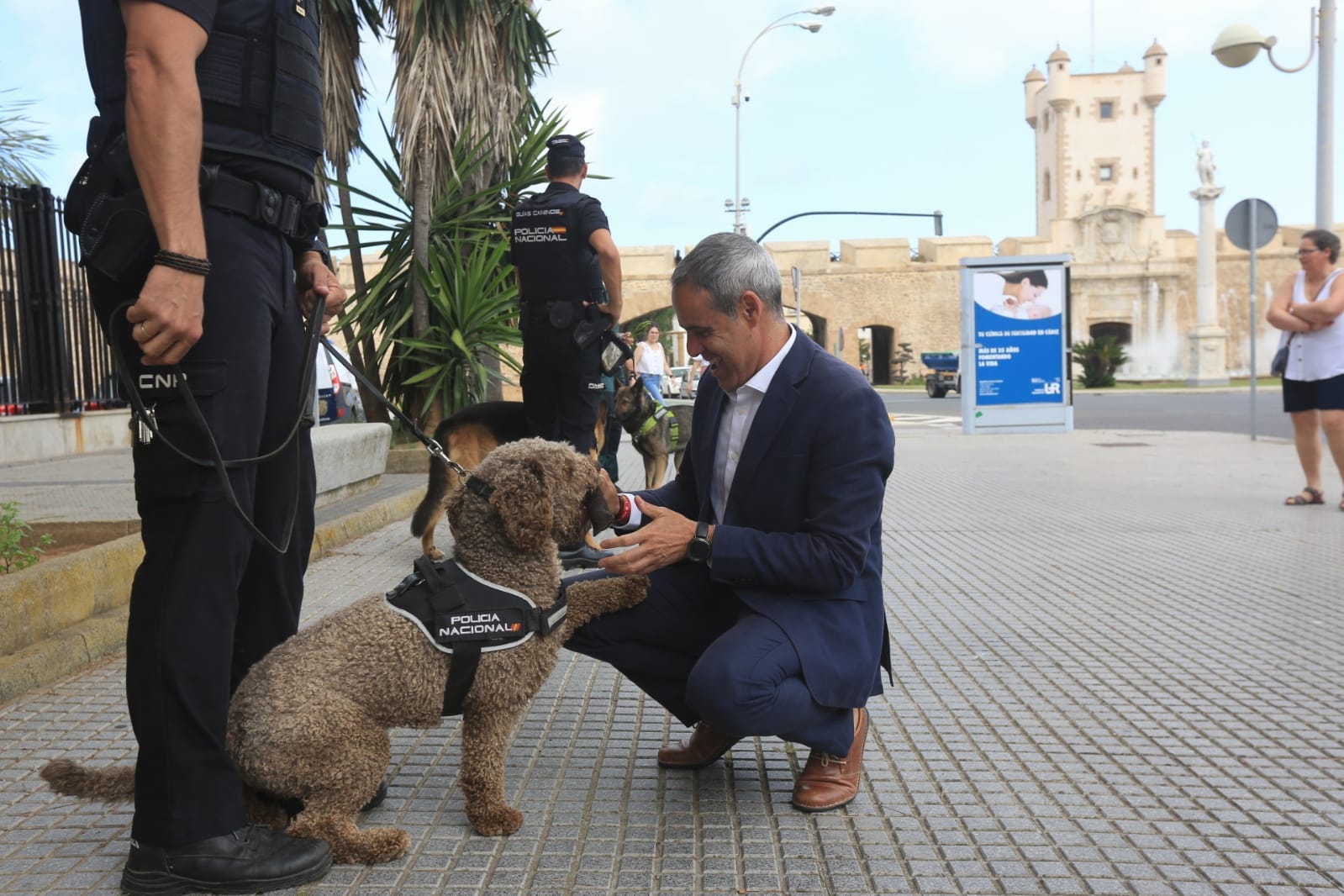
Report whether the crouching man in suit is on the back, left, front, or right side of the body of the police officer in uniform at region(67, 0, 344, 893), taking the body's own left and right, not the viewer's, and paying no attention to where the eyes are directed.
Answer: front

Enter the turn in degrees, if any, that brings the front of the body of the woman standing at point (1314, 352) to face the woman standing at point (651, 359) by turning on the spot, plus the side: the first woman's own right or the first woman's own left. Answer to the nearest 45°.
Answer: approximately 90° to the first woman's own right

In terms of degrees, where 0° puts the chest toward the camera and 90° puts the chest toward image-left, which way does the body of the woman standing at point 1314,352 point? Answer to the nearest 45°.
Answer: approximately 45°

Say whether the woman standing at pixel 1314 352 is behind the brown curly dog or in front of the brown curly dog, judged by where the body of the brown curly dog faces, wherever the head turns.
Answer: in front

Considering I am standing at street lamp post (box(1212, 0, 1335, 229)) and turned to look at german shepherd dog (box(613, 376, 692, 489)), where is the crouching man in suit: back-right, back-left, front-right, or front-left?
front-left

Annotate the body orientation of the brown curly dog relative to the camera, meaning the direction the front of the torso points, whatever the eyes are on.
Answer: to the viewer's right

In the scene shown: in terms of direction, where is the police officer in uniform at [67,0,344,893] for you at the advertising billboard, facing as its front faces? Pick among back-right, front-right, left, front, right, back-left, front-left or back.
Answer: front

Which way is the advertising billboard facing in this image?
toward the camera

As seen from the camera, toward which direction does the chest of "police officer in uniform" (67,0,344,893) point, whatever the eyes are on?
to the viewer's right

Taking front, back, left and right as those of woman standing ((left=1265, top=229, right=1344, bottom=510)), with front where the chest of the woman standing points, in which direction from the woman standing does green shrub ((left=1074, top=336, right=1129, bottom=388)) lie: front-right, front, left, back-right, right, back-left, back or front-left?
back-right

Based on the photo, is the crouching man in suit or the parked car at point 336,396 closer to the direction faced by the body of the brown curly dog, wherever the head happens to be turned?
the crouching man in suit
